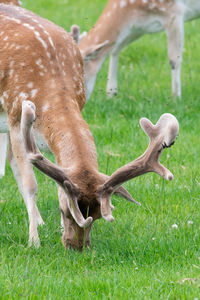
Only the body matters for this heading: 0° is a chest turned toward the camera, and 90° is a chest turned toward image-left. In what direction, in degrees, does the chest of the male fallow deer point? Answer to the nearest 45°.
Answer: approximately 315°

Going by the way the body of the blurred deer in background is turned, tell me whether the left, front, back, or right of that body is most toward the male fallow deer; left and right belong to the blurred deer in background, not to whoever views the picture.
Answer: left

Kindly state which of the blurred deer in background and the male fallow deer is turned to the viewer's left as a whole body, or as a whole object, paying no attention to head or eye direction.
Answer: the blurred deer in background

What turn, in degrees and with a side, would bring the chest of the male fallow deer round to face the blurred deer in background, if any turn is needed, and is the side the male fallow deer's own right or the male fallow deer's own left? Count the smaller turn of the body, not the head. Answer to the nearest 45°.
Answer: approximately 135° to the male fallow deer's own left

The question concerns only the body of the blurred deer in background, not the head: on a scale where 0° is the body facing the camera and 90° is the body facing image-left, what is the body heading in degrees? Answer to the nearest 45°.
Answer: approximately 90°
